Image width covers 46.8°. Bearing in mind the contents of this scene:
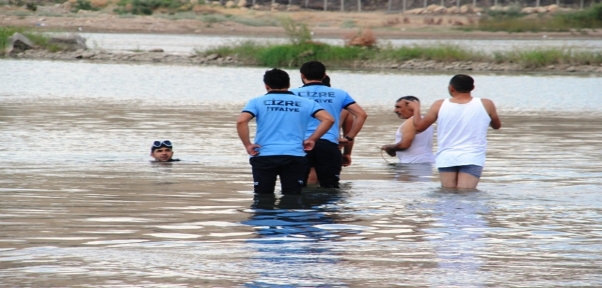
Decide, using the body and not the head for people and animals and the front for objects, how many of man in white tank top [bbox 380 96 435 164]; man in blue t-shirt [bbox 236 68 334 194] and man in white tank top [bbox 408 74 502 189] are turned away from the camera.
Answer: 2

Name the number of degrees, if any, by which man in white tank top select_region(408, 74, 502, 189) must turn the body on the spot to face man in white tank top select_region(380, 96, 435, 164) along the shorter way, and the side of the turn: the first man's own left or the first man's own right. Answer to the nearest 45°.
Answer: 0° — they already face them

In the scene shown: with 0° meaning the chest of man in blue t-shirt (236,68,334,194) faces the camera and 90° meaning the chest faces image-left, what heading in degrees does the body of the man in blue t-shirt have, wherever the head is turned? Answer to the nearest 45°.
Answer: approximately 180°

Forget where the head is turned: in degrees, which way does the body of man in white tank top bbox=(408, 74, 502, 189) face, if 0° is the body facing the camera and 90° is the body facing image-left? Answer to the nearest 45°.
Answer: approximately 180°

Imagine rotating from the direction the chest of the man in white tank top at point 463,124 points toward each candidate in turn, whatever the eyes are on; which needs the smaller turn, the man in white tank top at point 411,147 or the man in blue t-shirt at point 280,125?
the man in white tank top

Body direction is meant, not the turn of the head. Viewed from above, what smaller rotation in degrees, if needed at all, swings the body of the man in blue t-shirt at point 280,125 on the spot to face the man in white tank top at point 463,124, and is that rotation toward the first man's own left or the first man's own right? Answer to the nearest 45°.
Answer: approximately 90° to the first man's own right

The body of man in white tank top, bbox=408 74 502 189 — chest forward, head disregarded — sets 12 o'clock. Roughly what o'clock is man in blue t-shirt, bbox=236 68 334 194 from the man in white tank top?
The man in blue t-shirt is roughly at 8 o'clock from the man in white tank top.

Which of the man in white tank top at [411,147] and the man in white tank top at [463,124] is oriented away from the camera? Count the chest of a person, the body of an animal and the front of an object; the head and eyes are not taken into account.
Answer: the man in white tank top at [463,124]
